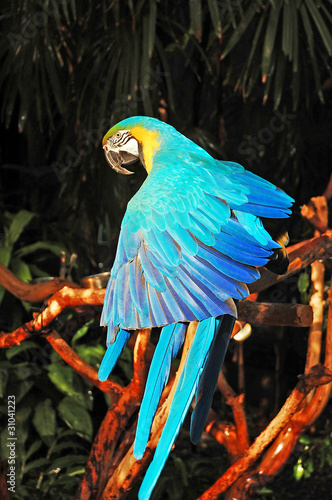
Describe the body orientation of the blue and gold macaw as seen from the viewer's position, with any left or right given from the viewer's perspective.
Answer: facing away from the viewer and to the left of the viewer

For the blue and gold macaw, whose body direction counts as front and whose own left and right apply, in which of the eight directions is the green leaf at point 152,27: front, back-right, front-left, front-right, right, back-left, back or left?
front-right
